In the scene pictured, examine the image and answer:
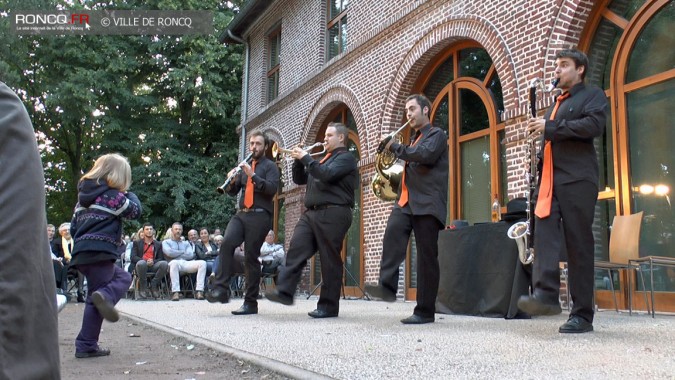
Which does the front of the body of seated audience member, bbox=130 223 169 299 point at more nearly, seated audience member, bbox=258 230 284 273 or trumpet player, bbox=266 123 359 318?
the trumpet player

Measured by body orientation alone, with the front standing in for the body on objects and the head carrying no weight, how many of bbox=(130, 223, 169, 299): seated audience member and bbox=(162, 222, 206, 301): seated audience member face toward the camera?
2

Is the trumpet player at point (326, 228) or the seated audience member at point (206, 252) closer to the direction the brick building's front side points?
the trumpet player

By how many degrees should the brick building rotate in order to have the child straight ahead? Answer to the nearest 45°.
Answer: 0° — it already faces them

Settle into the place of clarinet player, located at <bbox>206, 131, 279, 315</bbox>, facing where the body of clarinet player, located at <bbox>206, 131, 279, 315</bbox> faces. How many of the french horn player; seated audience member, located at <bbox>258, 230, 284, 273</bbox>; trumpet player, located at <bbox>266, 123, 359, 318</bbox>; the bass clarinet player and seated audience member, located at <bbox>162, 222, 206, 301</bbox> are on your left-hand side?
3

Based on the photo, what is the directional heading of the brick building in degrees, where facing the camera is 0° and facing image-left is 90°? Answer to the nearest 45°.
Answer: approximately 45°

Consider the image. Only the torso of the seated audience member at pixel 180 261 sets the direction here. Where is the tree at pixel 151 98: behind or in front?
behind

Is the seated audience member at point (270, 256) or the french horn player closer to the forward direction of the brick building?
the french horn player

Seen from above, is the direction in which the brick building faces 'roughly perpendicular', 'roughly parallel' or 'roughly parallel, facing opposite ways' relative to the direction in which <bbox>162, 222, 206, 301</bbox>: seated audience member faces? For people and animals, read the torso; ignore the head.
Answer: roughly perpendicular

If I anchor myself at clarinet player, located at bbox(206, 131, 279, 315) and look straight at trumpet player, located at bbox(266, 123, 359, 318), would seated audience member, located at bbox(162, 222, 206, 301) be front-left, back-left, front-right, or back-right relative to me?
back-left

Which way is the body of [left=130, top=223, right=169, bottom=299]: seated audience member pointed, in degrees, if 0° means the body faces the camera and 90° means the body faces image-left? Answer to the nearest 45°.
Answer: approximately 0°
